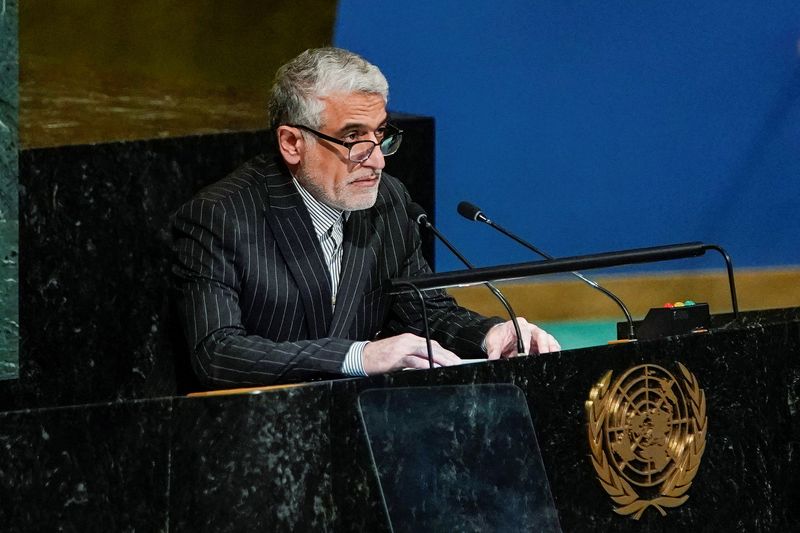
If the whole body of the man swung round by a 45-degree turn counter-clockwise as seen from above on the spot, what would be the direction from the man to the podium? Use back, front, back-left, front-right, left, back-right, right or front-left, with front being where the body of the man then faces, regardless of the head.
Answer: right

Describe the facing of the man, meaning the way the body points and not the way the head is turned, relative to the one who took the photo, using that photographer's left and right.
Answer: facing the viewer and to the right of the viewer

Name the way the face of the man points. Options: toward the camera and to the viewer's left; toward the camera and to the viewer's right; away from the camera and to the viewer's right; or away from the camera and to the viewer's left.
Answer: toward the camera and to the viewer's right
